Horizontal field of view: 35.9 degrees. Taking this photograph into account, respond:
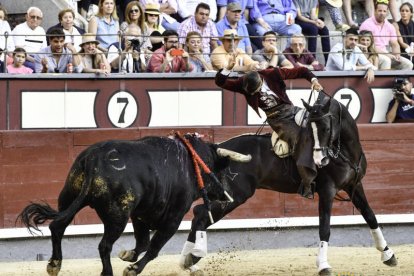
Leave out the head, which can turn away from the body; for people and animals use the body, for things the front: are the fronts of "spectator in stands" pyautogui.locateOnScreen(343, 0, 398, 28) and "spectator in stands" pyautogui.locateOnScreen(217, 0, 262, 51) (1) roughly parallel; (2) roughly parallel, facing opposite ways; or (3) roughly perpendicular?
roughly parallel

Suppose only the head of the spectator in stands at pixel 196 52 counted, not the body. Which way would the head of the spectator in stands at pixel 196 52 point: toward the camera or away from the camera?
toward the camera

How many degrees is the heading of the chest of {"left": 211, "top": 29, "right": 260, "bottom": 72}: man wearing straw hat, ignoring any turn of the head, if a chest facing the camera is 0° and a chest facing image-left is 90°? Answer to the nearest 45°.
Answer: approximately 0°

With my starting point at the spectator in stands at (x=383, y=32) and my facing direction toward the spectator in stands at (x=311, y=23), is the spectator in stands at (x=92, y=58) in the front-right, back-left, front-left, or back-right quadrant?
front-left

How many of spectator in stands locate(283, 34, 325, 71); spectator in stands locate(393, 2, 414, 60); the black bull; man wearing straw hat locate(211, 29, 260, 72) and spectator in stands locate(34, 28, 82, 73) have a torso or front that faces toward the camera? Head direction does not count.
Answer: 4

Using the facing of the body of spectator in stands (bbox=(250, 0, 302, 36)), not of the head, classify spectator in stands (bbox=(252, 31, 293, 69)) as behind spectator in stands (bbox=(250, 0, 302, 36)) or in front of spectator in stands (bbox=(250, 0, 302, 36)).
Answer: in front

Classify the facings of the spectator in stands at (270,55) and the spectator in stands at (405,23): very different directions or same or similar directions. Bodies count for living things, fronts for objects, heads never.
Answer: same or similar directions

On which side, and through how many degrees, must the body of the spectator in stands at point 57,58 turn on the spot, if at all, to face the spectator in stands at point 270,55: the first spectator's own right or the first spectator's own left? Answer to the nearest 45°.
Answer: approximately 90° to the first spectator's own left

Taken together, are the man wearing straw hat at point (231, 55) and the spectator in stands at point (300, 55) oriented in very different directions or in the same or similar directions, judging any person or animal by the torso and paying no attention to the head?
same or similar directions

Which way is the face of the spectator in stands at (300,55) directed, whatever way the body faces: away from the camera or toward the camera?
toward the camera

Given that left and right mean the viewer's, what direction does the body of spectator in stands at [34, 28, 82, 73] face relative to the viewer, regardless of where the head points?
facing the viewer

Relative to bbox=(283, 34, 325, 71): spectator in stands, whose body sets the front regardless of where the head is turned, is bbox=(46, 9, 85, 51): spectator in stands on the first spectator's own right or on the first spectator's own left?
on the first spectator's own right

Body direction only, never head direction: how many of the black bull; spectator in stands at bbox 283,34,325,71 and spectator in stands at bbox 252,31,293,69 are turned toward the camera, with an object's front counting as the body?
2

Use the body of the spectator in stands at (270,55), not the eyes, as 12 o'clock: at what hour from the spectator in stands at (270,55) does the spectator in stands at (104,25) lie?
the spectator in stands at (104,25) is roughly at 3 o'clock from the spectator in stands at (270,55).

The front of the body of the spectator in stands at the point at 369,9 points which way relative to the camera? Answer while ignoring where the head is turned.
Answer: toward the camera

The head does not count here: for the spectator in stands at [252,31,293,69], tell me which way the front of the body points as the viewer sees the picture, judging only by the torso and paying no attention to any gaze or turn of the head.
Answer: toward the camera

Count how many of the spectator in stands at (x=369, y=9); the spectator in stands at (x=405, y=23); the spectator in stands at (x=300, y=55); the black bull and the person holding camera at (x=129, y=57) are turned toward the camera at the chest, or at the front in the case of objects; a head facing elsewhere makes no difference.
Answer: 4
